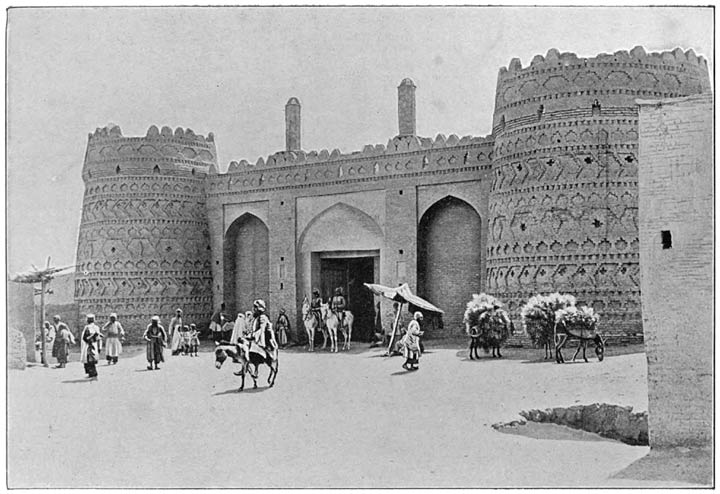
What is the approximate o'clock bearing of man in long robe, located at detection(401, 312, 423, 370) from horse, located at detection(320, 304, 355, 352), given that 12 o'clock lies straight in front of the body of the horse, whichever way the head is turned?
The man in long robe is roughly at 10 o'clock from the horse.

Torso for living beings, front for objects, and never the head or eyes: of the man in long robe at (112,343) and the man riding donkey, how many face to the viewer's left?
1

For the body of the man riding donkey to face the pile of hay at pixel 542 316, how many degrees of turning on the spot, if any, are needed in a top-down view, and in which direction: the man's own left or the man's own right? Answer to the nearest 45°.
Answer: approximately 180°

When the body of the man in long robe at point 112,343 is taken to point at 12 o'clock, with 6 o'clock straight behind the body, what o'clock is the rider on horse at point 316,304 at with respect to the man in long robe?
The rider on horse is roughly at 8 o'clock from the man in long robe.

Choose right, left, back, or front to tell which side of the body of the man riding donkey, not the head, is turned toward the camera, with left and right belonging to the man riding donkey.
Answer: left

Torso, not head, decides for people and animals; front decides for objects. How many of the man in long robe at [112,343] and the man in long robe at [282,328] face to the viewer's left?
0

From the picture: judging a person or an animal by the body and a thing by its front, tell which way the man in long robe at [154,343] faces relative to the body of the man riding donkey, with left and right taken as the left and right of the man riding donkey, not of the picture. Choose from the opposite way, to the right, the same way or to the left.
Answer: to the left

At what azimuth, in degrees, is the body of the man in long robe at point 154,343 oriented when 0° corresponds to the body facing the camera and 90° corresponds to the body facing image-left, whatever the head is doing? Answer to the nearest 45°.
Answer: approximately 0°

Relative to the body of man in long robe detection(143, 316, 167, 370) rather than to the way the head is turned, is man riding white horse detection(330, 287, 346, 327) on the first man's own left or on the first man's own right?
on the first man's own left

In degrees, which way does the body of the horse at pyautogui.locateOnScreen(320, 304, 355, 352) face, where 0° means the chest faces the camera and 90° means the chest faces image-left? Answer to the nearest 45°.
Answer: approximately 45°

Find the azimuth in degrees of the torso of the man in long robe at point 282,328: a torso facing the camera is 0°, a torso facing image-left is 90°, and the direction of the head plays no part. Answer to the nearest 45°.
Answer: approximately 0°

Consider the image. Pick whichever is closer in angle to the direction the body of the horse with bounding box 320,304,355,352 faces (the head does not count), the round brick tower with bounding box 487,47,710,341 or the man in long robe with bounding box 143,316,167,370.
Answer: the man in long robe
